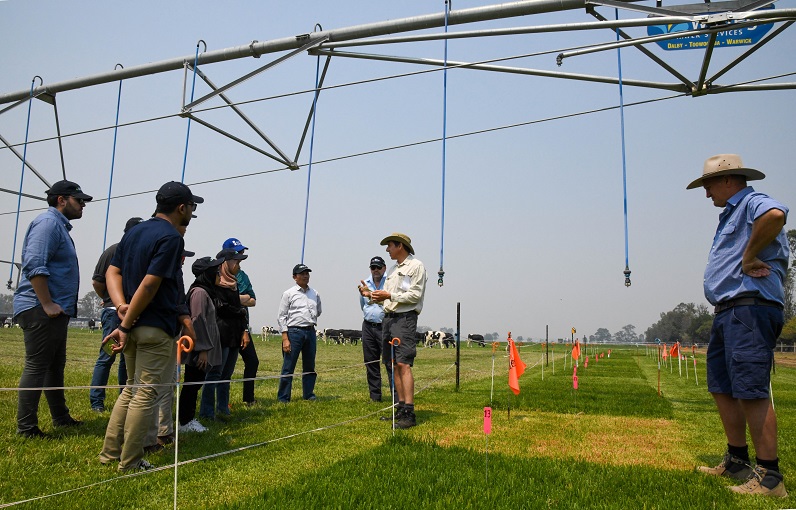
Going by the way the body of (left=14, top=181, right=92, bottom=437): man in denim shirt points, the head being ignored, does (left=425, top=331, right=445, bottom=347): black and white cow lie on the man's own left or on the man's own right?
on the man's own left

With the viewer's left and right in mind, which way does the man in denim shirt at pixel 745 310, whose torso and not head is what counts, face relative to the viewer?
facing to the left of the viewer

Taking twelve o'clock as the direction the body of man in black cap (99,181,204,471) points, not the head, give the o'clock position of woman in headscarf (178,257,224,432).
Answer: The woman in headscarf is roughly at 11 o'clock from the man in black cap.

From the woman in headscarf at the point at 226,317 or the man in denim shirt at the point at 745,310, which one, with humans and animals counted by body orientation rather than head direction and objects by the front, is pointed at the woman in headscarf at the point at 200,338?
the man in denim shirt

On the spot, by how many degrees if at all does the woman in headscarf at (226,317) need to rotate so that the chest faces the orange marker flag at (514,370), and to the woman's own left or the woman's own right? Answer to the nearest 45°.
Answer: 0° — they already face it

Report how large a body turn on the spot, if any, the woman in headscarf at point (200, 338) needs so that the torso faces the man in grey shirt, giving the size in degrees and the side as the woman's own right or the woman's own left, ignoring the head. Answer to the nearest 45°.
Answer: approximately 45° to the woman's own left

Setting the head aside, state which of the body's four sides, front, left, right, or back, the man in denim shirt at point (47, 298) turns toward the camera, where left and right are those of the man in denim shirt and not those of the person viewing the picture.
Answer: right

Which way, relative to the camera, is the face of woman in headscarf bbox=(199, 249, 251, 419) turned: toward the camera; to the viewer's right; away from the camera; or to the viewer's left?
to the viewer's right

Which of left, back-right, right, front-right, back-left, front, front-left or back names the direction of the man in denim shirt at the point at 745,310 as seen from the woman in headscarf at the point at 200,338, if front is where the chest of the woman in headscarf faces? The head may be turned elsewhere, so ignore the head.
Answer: front-right

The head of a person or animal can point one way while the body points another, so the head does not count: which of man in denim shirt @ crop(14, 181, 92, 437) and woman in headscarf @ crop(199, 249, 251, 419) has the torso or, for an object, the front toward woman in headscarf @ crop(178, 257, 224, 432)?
the man in denim shirt

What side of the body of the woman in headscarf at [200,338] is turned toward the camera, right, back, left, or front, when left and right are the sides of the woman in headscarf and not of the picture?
right

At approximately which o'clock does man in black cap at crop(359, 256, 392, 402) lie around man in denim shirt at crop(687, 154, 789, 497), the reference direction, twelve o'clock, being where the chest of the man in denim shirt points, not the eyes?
The man in black cap is roughly at 1 o'clock from the man in denim shirt.

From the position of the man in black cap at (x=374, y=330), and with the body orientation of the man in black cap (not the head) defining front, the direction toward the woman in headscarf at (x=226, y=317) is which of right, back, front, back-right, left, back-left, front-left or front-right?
front-right

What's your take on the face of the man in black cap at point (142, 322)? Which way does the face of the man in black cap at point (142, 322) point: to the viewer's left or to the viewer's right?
to the viewer's right

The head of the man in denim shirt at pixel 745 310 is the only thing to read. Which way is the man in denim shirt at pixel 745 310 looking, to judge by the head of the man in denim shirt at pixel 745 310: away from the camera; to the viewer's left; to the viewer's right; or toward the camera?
to the viewer's left

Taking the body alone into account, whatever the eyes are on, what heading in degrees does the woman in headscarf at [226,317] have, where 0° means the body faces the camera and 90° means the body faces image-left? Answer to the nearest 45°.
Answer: approximately 270°
